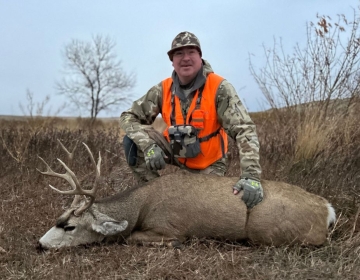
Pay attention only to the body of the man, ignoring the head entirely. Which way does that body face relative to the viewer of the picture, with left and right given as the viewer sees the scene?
facing the viewer

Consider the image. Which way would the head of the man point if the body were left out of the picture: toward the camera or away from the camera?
toward the camera

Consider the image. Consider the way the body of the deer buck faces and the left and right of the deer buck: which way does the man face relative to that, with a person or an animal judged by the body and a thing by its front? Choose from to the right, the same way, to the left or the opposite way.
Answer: to the left

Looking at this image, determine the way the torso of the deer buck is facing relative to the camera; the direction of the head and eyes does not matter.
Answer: to the viewer's left

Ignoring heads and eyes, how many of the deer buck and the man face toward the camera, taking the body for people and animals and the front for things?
1
